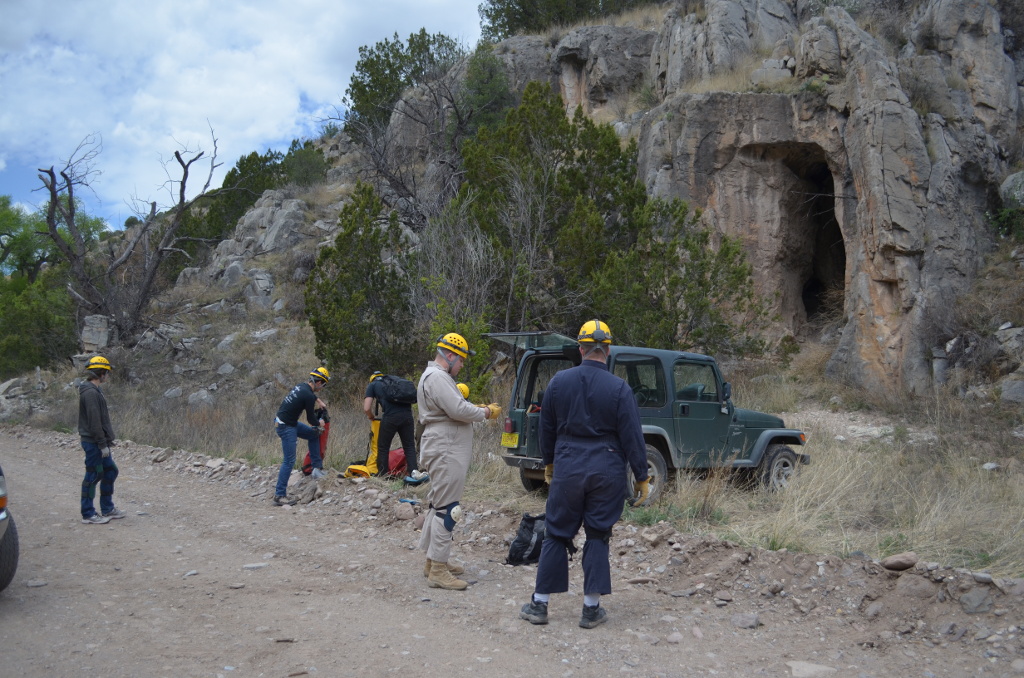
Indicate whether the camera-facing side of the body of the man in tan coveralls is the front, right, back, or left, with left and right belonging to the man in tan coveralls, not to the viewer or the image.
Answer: right

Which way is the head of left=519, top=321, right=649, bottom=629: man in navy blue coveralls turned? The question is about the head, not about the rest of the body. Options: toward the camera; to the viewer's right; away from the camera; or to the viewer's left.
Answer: away from the camera

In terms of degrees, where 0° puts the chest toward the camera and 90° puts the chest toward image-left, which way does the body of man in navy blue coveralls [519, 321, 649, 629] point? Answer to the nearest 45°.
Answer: approximately 180°

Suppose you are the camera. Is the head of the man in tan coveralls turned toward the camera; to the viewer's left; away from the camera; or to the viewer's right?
to the viewer's right

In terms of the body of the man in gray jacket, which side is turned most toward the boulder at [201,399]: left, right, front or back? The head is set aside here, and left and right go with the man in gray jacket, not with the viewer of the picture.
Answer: left

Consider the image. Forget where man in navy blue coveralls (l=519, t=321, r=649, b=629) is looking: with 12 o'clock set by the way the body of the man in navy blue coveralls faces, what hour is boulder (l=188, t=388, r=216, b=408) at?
The boulder is roughly at 11 o'clock from the man in navy blue coveralls.

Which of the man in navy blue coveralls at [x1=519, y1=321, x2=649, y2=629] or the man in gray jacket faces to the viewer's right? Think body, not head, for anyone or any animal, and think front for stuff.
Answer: the man in gray jacket

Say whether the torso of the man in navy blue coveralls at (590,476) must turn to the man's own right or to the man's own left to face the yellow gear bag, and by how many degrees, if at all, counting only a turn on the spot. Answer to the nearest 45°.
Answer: approximately 45° to the man's own left

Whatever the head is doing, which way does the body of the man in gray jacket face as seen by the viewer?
to the viewer's right

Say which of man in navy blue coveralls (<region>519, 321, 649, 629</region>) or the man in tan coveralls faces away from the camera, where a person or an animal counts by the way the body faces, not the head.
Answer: the man in navy blue coveralls

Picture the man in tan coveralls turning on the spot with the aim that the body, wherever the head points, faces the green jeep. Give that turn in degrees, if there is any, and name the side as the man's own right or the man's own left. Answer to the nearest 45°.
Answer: approximately 45° to the man's own left

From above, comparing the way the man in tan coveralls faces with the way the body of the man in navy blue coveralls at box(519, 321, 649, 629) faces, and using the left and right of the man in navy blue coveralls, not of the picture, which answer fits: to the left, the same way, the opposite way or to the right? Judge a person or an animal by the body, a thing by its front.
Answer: to the right

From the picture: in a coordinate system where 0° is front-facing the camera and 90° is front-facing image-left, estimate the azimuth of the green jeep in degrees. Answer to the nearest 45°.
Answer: approximately 225°

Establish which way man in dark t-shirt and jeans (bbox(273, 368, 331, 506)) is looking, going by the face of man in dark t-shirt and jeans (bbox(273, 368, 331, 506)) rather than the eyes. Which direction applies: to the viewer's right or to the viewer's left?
to the viewer's right
